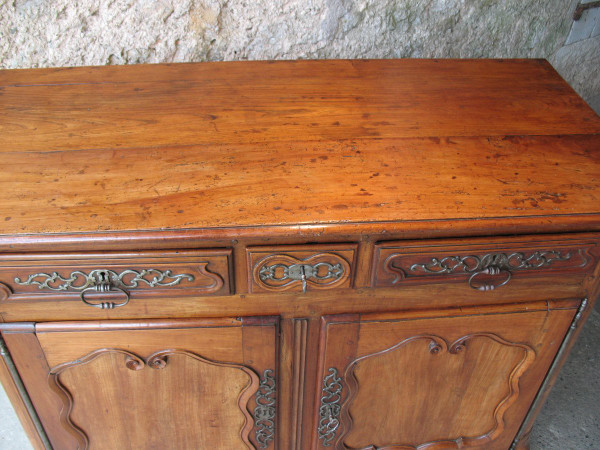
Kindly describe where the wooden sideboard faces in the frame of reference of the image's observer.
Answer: facing the viewer
